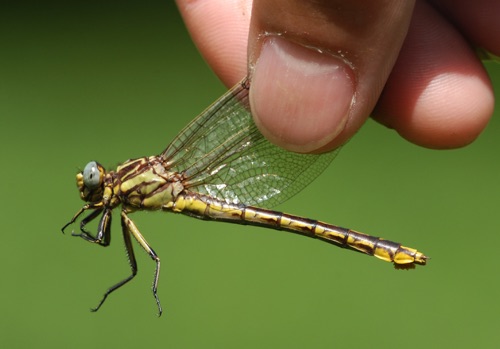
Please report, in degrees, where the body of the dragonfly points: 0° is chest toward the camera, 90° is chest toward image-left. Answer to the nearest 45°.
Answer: approximately 90°
